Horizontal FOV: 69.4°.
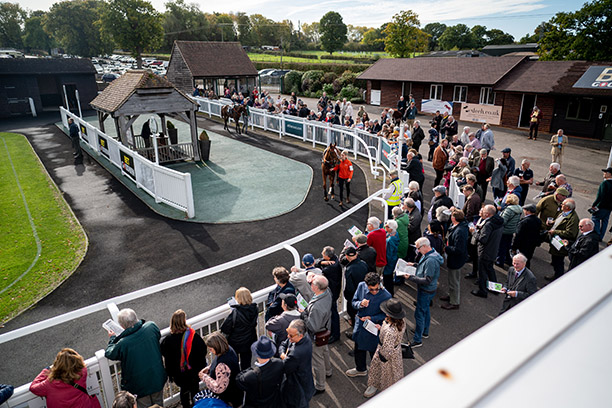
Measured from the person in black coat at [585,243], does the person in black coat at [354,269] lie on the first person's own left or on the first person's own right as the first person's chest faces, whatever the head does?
on the first person's own left

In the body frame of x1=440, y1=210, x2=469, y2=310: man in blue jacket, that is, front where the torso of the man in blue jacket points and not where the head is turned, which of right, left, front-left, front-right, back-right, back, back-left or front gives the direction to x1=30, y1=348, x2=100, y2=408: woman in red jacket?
front-left

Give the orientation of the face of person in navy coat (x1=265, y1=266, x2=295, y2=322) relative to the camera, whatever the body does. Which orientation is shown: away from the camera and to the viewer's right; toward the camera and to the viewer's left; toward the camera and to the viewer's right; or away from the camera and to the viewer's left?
away from the camera and to the viewer's left

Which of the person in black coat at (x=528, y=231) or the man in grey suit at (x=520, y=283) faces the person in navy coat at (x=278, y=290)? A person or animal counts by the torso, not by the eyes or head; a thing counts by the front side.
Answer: the man in grey suit

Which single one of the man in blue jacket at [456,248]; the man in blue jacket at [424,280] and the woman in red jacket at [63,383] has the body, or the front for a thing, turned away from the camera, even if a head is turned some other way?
the woman in red jacket

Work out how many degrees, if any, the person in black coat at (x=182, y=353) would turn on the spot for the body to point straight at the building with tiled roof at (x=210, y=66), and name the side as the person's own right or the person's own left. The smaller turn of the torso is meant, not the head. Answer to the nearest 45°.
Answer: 0° — they already face it

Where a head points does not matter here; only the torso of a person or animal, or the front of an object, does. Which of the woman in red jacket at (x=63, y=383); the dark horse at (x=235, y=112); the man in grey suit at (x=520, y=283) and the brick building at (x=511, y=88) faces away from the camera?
the woman in red jacket

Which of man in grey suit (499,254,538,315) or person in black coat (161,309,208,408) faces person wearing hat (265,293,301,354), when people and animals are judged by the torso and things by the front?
the man in grey suit

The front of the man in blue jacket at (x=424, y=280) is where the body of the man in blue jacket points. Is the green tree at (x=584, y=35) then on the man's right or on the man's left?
on the man's right

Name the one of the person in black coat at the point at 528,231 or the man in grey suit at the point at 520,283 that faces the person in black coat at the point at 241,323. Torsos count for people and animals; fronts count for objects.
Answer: the man in grey suit

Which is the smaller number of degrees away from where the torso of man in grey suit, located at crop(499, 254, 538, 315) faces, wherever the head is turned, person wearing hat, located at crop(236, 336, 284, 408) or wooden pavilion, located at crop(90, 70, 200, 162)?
the person wearing hat

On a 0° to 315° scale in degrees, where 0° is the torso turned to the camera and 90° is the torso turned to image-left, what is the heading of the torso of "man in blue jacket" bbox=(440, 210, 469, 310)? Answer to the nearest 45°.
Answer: approximately 90°

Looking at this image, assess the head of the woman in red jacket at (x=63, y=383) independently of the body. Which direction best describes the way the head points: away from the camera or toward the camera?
away from the camera

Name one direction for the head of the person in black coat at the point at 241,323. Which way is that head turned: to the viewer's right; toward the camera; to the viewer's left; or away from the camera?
away from the camera

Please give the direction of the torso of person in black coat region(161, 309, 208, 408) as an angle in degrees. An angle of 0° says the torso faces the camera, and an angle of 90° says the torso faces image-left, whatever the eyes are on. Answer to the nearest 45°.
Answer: approximately 180°

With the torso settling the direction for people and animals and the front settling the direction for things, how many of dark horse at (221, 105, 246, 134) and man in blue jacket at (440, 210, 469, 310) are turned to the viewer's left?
1

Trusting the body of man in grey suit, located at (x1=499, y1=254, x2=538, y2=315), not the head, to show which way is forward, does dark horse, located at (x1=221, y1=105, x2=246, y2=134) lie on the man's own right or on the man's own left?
on the man's own right

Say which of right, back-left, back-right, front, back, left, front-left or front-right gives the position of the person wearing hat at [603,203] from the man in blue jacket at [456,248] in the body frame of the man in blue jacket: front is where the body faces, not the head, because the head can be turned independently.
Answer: back-right

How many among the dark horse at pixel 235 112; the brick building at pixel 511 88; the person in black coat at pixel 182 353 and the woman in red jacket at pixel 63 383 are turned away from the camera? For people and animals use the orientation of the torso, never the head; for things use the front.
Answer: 2

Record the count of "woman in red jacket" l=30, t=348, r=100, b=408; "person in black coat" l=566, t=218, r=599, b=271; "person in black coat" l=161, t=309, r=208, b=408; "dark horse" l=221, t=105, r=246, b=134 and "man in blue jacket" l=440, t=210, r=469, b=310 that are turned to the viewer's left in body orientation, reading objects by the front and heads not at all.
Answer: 2
